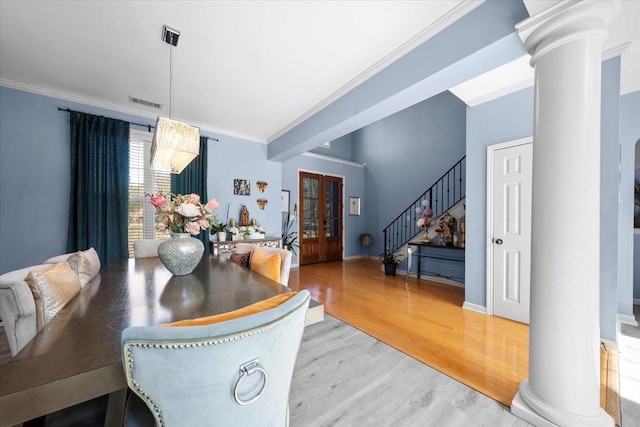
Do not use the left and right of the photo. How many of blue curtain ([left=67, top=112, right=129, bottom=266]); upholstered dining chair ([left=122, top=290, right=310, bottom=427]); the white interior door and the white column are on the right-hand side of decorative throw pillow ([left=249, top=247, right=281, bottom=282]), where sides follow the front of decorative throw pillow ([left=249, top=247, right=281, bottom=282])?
1

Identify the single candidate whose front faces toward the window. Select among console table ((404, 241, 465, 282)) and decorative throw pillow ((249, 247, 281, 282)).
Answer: the console table

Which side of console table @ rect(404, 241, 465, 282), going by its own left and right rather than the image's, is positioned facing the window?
front

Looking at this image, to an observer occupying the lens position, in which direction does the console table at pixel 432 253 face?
facing the viewer and to the left of the viewer

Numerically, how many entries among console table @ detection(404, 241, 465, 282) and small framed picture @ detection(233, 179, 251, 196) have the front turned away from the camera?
0

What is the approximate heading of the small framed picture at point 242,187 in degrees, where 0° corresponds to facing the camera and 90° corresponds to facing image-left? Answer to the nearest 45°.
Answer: approximately 0°

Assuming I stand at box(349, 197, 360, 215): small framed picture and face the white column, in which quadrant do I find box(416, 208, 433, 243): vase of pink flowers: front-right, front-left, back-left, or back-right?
front-left

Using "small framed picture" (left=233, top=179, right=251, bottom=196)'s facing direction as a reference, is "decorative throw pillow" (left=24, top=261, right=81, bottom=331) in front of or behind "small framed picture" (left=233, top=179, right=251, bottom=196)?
in front

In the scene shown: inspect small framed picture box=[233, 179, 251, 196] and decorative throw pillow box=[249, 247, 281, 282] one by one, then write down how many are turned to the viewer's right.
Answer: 0

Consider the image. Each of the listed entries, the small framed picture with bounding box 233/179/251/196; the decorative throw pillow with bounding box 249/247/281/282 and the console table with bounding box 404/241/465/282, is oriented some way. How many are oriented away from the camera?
0

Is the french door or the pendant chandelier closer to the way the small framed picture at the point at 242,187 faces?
the pendant chandelier
